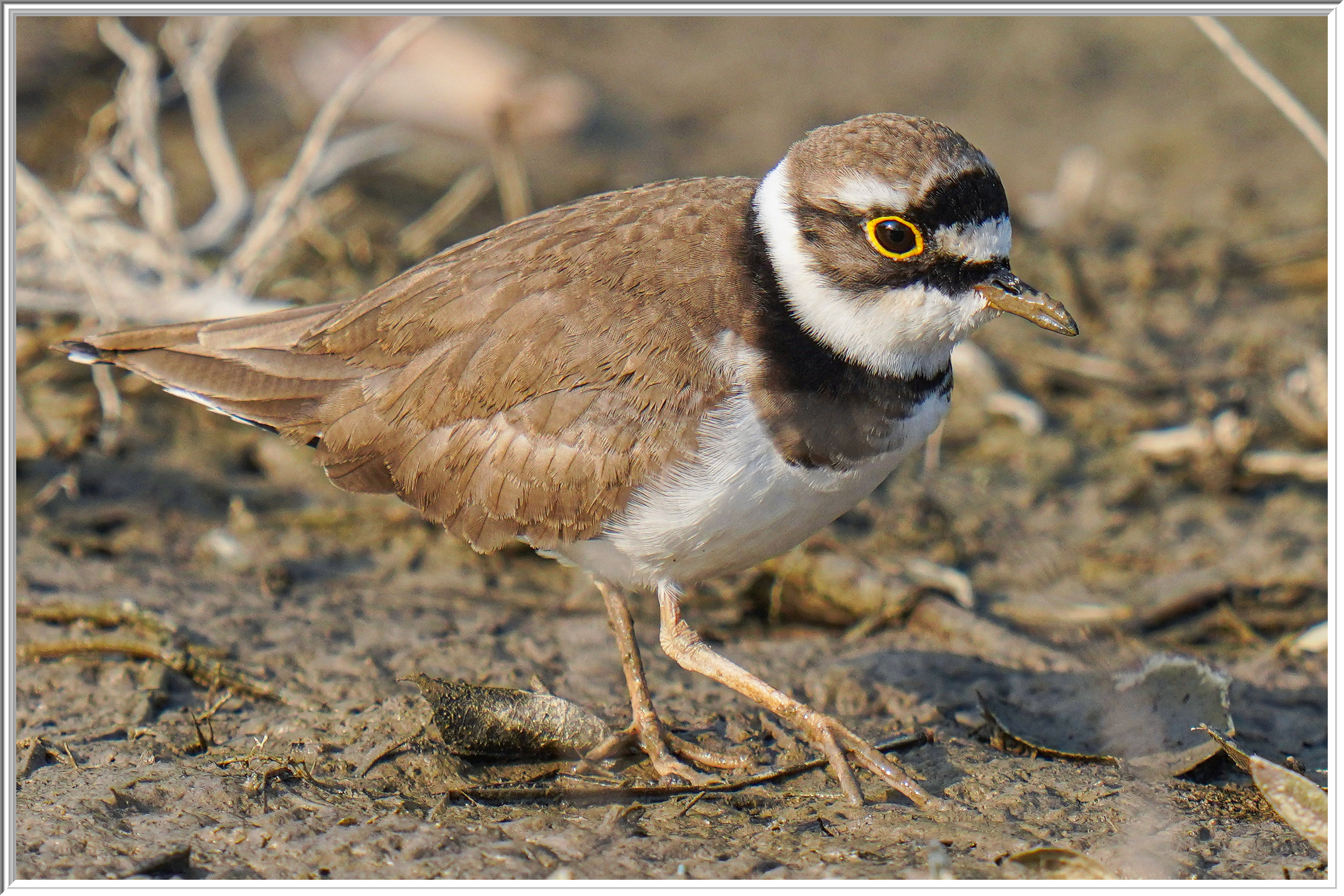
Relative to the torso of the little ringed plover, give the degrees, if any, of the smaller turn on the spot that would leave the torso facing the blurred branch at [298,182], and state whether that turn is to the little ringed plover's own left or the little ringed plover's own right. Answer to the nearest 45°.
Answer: approximately 135° to the little ringed plover's own left

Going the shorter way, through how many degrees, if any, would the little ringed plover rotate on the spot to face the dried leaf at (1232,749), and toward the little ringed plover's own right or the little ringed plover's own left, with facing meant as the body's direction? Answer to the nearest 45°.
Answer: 0° — it already faces it

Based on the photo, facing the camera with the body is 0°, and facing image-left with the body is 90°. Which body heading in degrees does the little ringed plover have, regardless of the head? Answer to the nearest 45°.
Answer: approximately 270°

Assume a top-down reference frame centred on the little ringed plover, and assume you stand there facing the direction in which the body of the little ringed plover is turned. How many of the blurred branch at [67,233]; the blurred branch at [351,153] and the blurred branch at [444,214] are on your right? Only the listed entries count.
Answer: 0

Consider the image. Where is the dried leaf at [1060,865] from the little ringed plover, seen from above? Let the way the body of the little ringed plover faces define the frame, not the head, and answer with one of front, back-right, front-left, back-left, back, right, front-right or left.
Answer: front-right

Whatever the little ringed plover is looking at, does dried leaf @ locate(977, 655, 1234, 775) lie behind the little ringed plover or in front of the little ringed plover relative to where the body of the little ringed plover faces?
in front

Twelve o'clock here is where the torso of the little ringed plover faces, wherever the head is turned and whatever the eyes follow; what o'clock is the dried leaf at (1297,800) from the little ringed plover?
The dried leaf is roughly at 1 o'clock from the little ringed plover.

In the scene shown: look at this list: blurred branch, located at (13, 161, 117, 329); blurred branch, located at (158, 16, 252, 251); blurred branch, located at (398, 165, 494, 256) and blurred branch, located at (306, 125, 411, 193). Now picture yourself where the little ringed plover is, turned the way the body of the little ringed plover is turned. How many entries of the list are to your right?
0

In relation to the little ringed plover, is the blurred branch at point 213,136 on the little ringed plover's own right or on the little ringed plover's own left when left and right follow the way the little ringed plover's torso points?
on the little ringed plover's own left

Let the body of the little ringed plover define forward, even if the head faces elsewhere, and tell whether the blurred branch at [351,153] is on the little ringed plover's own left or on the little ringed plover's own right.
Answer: on the little ringed plover's own left

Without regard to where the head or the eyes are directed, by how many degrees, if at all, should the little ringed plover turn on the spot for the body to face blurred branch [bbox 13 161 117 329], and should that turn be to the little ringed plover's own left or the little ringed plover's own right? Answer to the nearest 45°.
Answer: approximately 135° to the little ringed plover's own left
